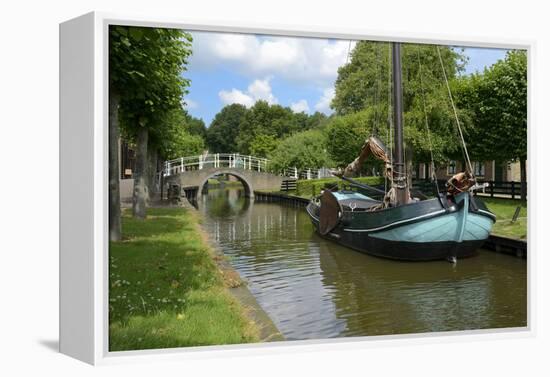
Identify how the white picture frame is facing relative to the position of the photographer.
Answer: facing the viewer and to the right of the viewer
